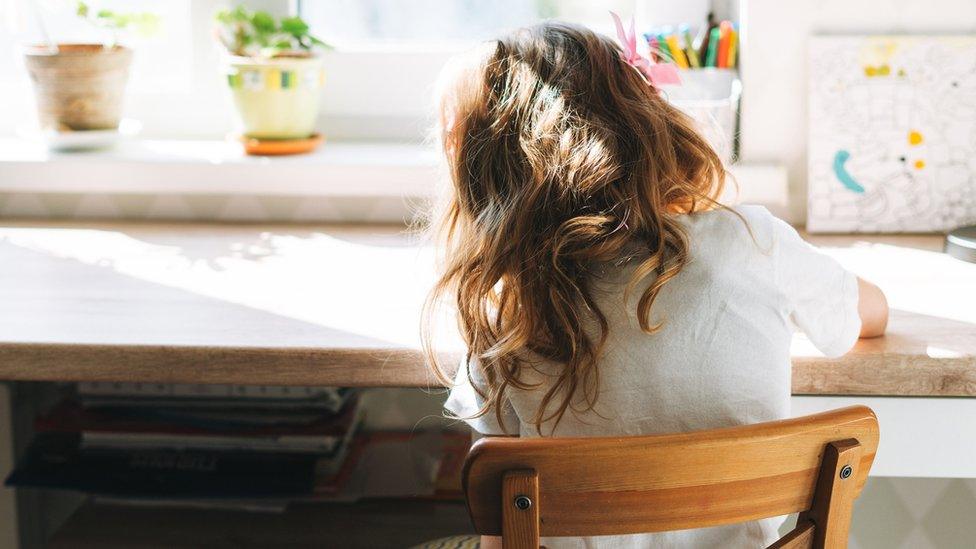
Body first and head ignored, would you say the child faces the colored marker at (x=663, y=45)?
yes

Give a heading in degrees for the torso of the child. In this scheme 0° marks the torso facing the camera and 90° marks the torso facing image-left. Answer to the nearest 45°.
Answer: approximately 180°

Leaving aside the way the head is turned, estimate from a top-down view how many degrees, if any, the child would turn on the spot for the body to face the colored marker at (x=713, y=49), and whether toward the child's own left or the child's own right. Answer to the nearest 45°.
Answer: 0° — they already face it

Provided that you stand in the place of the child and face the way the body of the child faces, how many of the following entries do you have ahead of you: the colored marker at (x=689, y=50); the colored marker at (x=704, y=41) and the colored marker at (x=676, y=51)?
3

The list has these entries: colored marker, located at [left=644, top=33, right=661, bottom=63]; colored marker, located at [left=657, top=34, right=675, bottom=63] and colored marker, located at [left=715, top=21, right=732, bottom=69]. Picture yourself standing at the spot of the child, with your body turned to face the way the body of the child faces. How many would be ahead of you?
3

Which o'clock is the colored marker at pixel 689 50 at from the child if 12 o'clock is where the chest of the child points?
The colored marker is roughly at 12 o'clock from the child.

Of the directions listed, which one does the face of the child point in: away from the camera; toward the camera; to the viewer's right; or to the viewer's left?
away from the camera

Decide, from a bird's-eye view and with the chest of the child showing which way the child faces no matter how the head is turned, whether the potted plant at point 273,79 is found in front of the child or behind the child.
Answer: in front

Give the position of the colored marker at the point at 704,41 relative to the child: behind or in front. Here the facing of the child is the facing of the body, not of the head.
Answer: in front
